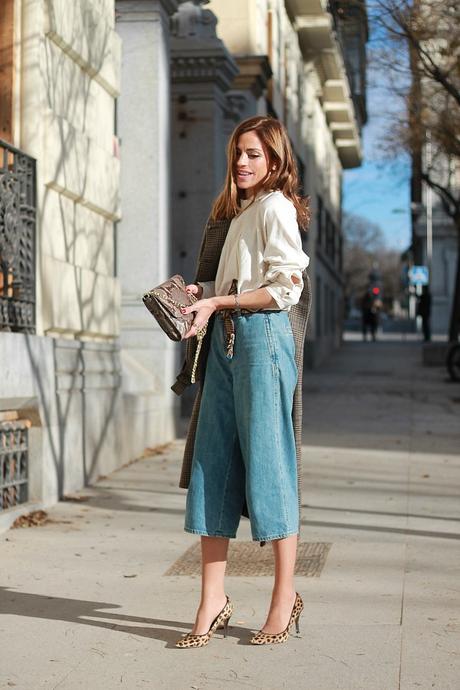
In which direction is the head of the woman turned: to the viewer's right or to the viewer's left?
to the viewer's left

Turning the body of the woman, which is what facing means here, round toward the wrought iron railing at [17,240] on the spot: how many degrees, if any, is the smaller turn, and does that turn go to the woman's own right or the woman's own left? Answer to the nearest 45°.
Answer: approximately 90° to the woman's own right
